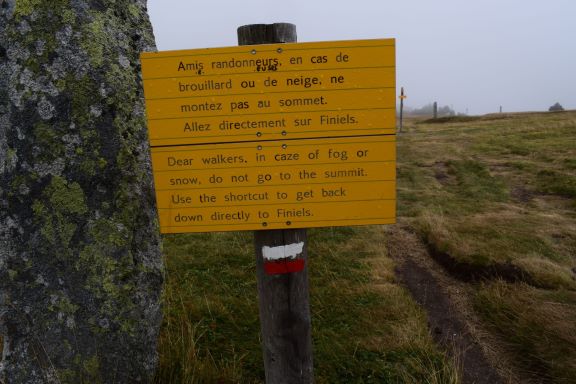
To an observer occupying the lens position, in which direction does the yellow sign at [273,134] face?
facing the viewer
